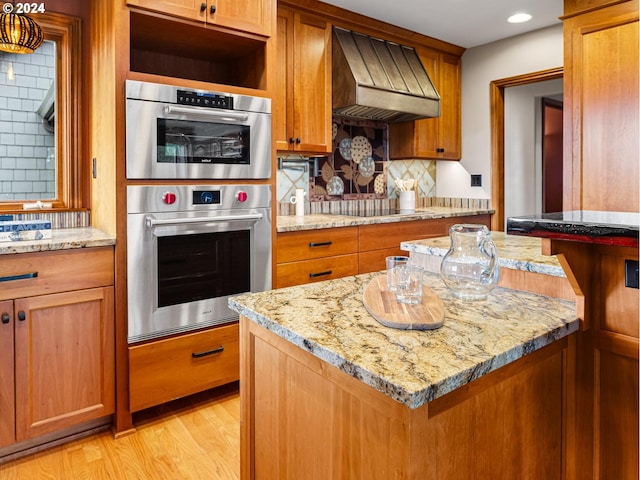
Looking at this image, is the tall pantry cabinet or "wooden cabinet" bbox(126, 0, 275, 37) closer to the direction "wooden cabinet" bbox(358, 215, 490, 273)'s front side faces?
the tall pantry cabinet

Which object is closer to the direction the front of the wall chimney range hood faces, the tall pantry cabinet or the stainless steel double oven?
the tall pantry cabinet

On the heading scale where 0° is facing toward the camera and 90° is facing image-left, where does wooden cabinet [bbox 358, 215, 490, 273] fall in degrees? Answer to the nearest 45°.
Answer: approximately 315°

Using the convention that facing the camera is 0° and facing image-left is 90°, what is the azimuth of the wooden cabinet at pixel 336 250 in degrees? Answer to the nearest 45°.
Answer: approximately 315°

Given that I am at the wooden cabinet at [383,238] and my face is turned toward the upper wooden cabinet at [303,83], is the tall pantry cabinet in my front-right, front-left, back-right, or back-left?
back-left

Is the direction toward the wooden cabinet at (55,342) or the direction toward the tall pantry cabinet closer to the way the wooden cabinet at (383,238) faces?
the tall pantry cabinet

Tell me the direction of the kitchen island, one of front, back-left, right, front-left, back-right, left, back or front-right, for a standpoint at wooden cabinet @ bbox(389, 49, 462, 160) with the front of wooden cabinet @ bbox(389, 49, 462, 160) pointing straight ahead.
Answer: front-right
